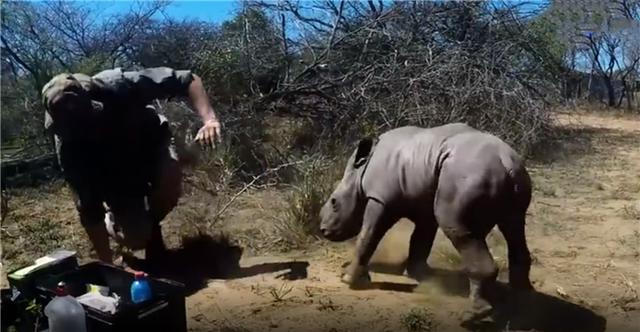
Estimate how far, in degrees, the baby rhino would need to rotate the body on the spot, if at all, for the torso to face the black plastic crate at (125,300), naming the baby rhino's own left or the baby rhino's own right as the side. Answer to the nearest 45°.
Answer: approximately 90° to the baby rhino's own left

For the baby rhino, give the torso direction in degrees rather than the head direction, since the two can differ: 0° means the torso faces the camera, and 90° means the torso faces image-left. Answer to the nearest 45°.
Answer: approximately 135°

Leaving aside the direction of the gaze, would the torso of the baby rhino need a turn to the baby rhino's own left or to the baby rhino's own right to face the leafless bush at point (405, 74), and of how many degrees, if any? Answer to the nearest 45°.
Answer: approximately 45° to the baby rhino's own right

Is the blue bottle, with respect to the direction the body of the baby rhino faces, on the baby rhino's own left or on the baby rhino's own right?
on the baby rhino's own left

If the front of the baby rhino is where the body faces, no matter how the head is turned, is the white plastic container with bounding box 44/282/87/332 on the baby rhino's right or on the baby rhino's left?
on the baby rhino's left
